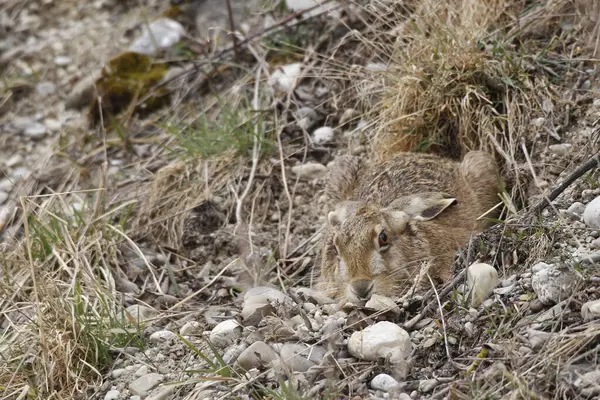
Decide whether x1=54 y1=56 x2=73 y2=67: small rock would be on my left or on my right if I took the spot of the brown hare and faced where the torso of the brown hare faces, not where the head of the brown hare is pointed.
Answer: on my right

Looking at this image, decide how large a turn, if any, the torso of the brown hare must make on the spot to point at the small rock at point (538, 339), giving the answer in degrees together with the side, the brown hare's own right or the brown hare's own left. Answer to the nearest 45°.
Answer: approximately 45° to the brown hare's own left

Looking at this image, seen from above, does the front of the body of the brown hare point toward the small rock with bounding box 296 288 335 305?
yes

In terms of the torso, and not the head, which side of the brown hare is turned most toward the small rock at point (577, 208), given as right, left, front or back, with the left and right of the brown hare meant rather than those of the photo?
left

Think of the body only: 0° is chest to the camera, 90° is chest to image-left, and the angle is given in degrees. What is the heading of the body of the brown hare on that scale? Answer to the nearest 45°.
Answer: approximately 45°

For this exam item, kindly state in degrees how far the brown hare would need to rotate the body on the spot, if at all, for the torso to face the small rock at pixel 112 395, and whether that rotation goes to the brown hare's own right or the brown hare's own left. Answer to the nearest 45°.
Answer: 0° — it already faces it

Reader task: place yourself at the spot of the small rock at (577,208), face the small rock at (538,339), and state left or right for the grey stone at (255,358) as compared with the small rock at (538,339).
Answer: right

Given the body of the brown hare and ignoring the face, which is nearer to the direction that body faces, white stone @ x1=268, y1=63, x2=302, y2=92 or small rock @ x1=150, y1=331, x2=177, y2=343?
the small rock

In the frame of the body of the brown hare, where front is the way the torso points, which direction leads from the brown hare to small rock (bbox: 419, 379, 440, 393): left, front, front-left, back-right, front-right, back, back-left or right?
front-left

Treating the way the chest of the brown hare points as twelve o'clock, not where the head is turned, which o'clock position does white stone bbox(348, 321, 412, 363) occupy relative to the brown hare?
The white stone is roughly at 11 o'clock from the brown hare.

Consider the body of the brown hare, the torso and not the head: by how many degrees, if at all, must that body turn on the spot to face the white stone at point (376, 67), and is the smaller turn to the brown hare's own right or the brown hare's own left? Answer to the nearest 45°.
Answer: approximately 135° to the brown hare's own right

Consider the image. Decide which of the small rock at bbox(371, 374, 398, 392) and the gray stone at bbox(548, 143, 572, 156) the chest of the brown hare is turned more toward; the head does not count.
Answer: the small rock

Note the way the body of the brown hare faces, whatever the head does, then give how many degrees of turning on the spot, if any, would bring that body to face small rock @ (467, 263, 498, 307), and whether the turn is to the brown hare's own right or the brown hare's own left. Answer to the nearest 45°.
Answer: approximately 45° to the brown hare's own left

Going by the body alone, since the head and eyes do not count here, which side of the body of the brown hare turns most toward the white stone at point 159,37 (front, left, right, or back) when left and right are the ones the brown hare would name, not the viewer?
right

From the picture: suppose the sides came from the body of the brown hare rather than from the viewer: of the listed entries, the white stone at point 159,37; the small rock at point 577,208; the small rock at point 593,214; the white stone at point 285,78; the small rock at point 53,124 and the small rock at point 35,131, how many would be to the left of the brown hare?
2

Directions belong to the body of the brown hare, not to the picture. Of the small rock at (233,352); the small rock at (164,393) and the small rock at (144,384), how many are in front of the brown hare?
3

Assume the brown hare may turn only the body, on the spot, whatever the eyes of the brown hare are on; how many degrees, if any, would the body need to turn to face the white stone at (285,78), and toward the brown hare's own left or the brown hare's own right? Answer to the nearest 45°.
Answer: approximately 135° to the brown hare's own right

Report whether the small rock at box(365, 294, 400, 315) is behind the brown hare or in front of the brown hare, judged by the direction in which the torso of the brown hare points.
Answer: in front

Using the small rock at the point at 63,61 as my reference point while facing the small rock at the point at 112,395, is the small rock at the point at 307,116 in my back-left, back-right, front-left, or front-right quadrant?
front-left
